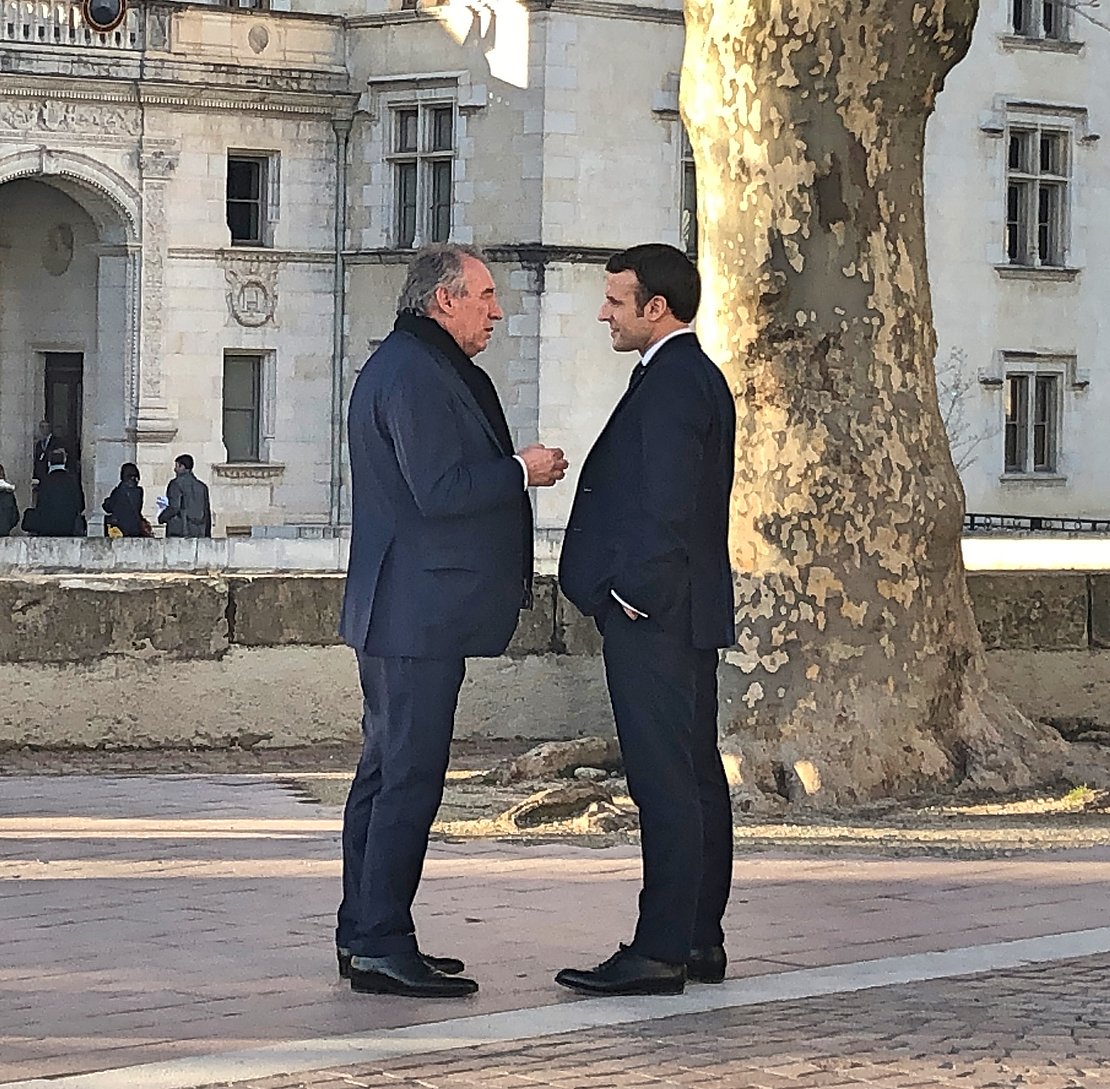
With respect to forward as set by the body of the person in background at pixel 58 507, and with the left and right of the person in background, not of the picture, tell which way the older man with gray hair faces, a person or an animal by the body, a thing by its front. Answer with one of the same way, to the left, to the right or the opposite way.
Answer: to the right

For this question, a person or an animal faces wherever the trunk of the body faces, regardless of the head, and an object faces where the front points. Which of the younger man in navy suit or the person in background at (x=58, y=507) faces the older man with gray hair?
the younger man in navy suit

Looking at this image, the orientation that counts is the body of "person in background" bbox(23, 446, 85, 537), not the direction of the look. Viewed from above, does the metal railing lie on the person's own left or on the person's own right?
on the person's own right

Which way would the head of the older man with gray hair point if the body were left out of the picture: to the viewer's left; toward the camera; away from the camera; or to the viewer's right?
to the viewer's right

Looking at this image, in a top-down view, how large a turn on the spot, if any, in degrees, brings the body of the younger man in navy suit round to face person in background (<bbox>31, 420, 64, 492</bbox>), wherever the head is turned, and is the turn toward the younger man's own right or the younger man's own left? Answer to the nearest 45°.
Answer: approximately 90° to the younger man's own right

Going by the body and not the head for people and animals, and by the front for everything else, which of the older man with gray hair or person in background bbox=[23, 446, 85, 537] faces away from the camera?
the person in background

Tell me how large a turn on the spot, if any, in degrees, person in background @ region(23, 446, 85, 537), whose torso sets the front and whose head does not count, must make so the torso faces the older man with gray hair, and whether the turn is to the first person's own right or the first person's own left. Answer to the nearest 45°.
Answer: approximately 180°

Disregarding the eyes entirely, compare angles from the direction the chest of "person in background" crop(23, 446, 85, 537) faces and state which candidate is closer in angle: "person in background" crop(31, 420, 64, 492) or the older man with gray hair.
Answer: the person in background

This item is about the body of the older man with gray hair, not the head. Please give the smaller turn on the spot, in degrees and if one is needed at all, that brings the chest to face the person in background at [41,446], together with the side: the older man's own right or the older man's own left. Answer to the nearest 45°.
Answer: approximately 90° to the older man's own left

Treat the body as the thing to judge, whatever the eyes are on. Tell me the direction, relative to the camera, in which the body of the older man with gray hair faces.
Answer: to the viewer's right

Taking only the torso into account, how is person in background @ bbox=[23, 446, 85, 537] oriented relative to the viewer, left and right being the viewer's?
facing away from the viewer

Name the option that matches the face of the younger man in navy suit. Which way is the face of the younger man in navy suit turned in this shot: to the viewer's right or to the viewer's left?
to the viewer's left

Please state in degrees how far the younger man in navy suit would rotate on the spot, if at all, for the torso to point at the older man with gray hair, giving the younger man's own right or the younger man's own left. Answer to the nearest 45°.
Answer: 0° — they already face them

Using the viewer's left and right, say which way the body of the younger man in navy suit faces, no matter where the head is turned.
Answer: facing to the left of the viewer
